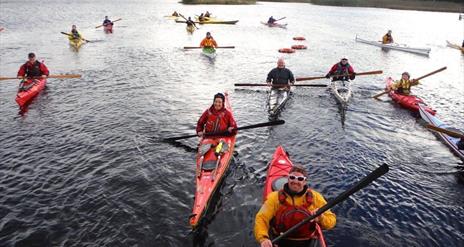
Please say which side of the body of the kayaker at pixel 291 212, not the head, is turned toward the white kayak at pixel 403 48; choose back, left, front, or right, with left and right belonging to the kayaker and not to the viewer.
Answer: back

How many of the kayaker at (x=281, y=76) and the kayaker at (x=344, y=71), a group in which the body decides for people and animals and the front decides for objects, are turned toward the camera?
2

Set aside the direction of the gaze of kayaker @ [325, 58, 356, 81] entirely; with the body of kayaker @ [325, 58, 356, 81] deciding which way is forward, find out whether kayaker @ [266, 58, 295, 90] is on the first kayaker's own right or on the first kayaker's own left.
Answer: on the first kayaker's own right

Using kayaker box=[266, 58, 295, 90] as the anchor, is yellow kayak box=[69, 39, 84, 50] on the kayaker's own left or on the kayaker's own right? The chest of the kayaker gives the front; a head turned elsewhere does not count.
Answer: on the kayaker's own right

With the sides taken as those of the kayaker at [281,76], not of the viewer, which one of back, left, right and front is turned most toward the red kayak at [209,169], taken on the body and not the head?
front

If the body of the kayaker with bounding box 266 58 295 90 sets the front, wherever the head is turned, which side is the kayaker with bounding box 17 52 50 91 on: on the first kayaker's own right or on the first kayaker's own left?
on the first kayaker's own right

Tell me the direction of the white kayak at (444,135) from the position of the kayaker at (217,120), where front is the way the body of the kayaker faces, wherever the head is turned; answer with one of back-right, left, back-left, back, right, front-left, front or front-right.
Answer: left

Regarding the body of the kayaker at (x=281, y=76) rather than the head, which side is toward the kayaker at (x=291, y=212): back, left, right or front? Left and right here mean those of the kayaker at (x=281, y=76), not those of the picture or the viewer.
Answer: front

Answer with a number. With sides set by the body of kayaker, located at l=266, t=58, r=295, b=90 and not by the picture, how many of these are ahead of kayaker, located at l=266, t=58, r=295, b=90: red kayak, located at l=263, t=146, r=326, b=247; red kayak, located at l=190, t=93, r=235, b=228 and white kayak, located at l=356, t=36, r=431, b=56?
2
